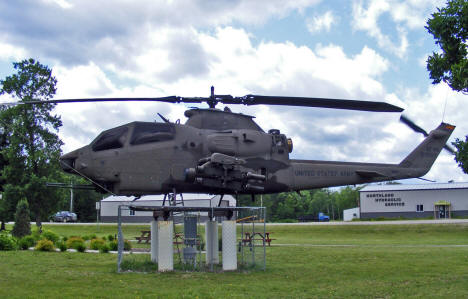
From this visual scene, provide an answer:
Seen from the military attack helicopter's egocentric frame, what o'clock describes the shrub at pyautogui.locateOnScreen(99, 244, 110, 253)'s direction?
The shrub is roughly at 2 o'clock from the military attack helicopter.

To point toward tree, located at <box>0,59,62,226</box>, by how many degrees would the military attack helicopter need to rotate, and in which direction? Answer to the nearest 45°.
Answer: approximately 45° to its right

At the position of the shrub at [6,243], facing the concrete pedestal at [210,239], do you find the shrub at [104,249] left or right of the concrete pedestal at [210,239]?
left

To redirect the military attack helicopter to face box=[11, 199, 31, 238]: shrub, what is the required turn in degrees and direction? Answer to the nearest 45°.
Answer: approximately 45° to its right

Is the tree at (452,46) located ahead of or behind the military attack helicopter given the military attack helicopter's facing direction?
behind

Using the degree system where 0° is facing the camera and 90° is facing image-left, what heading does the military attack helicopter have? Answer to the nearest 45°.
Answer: approximately 90°

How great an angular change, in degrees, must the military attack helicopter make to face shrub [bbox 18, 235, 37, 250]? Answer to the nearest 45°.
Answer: approximately 45° to its right

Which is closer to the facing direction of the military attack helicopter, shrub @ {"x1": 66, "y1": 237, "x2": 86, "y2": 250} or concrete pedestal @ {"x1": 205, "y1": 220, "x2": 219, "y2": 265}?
the shrub

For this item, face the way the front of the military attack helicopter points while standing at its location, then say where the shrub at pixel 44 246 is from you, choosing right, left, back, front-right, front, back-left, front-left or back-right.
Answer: front-right
